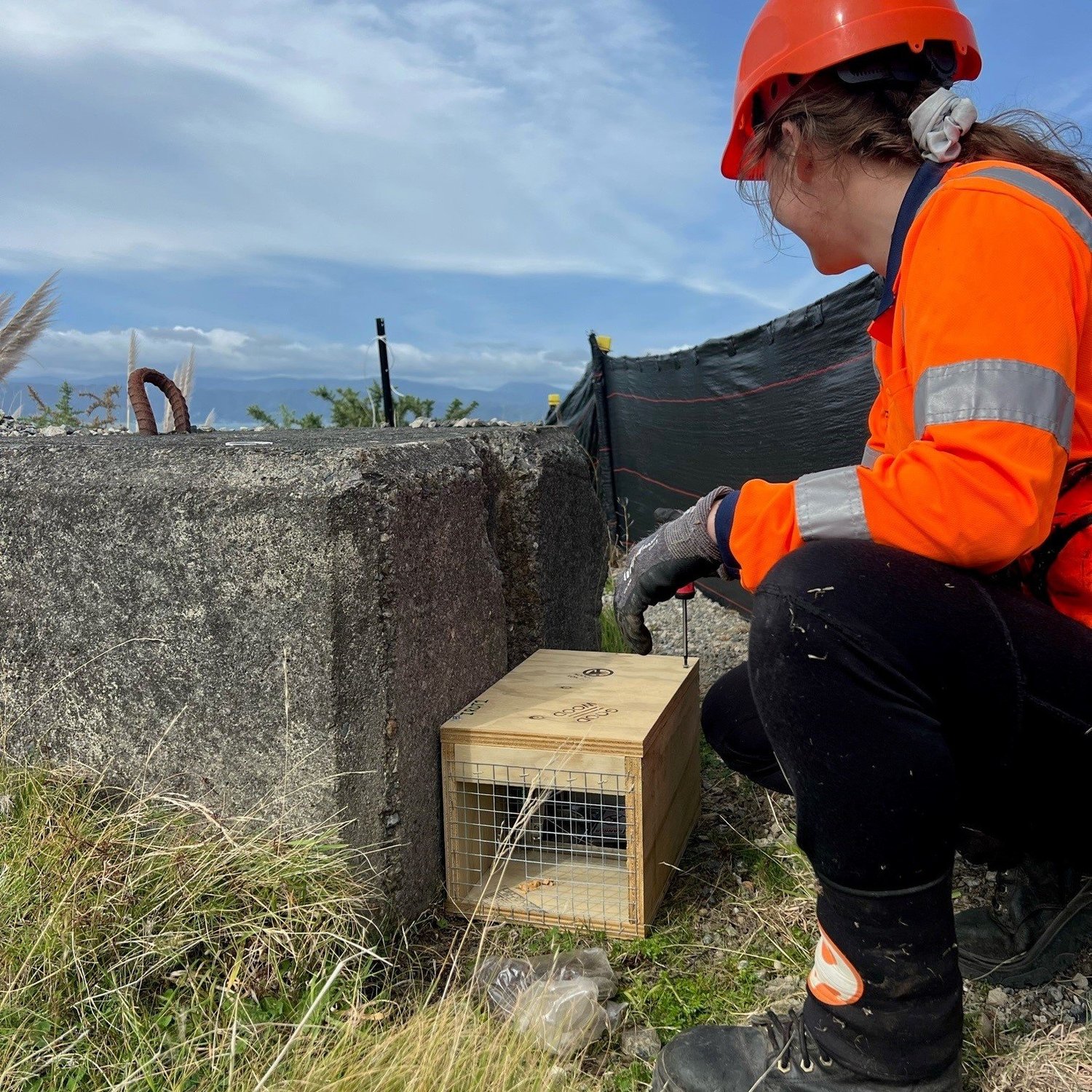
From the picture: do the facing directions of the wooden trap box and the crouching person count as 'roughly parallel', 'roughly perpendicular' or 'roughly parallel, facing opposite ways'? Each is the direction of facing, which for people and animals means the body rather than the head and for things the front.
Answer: roughly perpendicular

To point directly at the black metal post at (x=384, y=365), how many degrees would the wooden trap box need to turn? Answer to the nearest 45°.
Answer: approximately 180°

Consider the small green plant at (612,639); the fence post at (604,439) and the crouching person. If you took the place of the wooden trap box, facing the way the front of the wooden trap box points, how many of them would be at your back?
2

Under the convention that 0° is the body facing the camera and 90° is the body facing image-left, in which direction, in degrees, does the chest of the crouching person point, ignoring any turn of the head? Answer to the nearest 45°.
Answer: approximately 90°

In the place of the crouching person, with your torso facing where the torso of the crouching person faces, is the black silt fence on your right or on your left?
on your right

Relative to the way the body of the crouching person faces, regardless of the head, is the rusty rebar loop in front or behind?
in front

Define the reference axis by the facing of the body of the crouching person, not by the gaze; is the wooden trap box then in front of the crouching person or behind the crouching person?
in front

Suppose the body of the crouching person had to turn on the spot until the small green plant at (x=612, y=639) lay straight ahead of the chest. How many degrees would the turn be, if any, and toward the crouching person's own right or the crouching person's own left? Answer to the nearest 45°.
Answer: approximately 45° to the crouching person's own right

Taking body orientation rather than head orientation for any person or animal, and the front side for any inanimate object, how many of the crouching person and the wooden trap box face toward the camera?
1

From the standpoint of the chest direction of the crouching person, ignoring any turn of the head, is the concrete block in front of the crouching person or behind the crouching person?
in front

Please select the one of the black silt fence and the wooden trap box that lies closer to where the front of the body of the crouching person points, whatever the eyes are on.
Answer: the wooden trap box

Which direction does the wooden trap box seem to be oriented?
toward the camera

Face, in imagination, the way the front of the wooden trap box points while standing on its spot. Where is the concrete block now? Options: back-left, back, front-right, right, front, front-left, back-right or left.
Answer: right

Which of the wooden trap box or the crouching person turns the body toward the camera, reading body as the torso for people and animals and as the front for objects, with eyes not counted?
the wooden trap box

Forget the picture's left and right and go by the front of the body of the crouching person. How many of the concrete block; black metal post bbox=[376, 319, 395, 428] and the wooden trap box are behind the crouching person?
0

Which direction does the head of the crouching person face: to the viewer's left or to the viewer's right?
to the viewer's left

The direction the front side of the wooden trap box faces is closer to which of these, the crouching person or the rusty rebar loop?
the crouching person
